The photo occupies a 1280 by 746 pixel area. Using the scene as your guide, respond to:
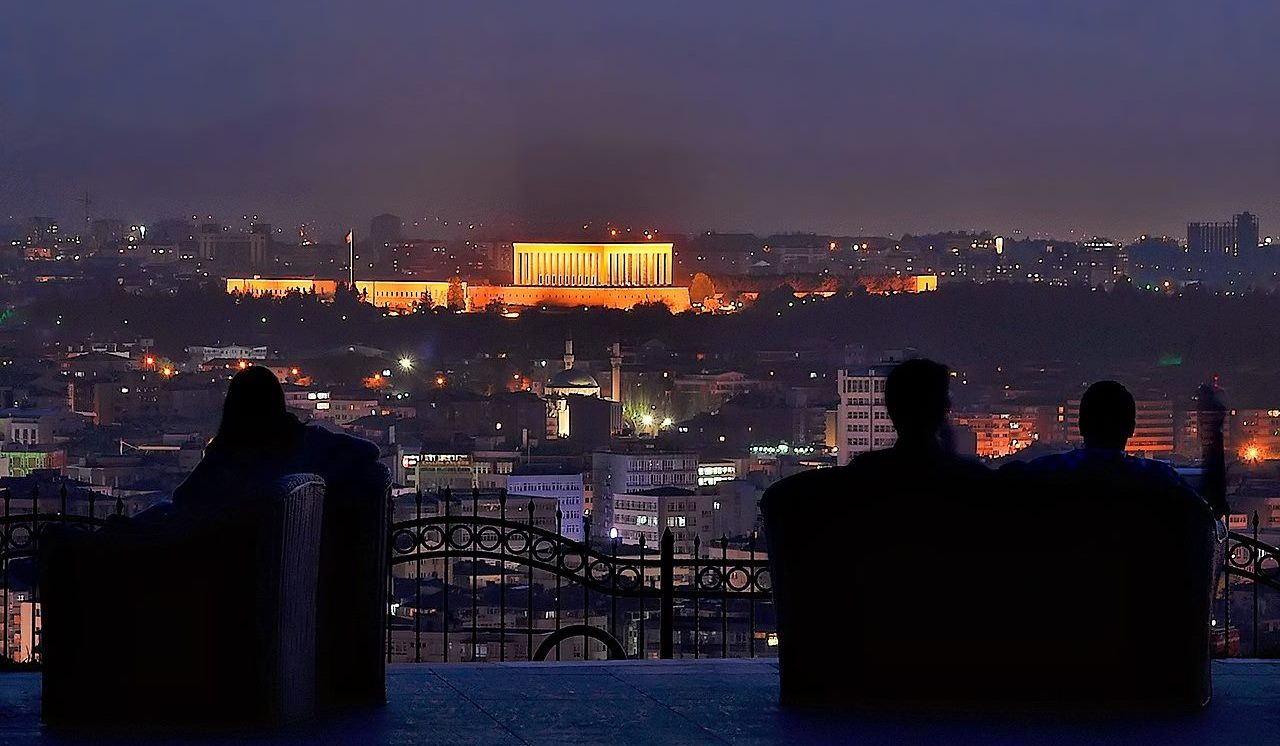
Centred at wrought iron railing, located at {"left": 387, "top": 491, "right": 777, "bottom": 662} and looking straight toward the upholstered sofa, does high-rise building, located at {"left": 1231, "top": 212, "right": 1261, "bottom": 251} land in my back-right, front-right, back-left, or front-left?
back-left

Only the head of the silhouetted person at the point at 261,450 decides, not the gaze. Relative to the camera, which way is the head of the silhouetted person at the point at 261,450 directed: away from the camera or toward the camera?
away from the camera

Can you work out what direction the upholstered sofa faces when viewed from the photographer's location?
facing away from the viewer

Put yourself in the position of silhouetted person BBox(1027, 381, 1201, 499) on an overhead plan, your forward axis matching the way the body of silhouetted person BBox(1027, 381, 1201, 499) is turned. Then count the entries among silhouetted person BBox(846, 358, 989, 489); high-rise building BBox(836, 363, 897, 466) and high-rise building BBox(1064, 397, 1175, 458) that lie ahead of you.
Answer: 2

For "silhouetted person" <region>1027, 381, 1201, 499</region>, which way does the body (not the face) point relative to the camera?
away from the camera

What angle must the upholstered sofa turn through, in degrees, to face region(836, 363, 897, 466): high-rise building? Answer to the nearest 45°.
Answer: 0° — it already faces it

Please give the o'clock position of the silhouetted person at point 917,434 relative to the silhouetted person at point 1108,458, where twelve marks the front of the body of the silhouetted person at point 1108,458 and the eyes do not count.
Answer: the silhouetted person at point 917,434 is roughly at 8 o'clock from the silhouetted person at point 1108,458.

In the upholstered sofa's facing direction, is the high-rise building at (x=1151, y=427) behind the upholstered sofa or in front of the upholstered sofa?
in front

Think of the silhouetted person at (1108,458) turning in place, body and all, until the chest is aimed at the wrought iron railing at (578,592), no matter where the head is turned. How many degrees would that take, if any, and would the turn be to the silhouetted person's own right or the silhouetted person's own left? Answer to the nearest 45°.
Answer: approximately 45° to the silhouetted person's own left

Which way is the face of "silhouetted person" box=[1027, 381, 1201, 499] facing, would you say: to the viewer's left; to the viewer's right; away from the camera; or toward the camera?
away from the camera
